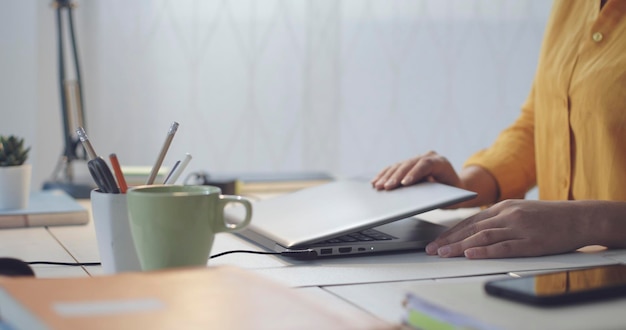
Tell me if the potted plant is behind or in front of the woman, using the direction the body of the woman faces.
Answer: in front

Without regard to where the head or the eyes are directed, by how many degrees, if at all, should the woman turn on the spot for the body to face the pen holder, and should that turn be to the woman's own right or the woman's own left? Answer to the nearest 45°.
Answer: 0° — they already face it

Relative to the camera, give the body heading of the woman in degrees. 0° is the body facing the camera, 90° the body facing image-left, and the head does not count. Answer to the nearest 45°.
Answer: approximately 45°

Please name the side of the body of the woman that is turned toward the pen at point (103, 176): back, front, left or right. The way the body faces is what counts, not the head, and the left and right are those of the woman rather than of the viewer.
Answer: front

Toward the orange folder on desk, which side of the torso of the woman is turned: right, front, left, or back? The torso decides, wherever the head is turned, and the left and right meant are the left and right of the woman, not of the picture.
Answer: front

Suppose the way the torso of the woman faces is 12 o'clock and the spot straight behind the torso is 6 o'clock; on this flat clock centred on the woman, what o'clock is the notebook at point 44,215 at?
The notebook is roughly at 1 o'clock from the woman.

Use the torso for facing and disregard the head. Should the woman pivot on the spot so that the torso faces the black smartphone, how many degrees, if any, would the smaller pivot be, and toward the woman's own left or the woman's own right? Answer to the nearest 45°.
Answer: approximately 45° to the woman's own left
